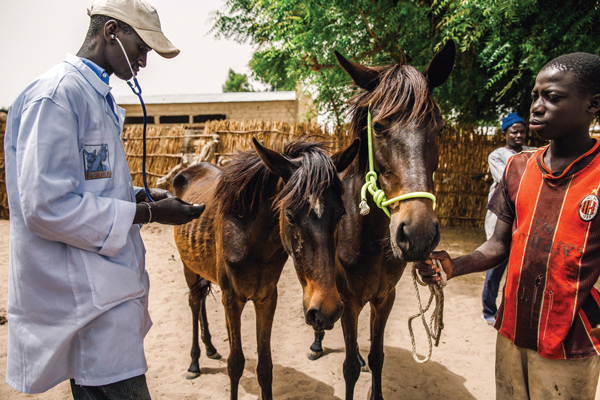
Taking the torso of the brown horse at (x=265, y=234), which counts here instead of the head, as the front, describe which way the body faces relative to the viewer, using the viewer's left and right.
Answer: facing the viewer and to the right of the viewer

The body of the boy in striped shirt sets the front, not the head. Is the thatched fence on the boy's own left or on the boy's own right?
on the boy's own right

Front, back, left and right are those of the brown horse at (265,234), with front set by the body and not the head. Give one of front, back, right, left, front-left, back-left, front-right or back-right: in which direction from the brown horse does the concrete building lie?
back-left

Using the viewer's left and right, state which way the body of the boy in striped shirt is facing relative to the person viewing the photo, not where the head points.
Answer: facing the viewer and to the left of the viewer

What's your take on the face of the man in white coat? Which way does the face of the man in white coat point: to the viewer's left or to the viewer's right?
to the viewer's right

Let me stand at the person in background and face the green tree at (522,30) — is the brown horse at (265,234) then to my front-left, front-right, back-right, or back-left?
back-left

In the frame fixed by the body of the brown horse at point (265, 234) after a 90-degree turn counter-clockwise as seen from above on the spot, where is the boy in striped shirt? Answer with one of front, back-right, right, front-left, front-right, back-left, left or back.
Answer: right

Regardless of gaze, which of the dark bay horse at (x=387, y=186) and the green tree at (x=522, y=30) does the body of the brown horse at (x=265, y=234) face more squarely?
the dark bay horse

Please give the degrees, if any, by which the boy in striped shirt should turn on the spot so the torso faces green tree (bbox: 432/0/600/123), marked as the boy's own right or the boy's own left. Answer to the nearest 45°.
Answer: approximately 135° to the boy's own right

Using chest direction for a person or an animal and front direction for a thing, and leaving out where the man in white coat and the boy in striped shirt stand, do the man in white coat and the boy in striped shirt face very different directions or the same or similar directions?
very different directions

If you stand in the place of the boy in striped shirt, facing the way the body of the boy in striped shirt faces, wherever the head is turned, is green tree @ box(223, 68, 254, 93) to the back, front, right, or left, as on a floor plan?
right

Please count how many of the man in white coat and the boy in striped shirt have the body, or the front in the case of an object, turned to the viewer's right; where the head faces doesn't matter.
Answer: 1

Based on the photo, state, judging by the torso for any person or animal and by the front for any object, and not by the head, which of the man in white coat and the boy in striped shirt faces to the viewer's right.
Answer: the man in white coat

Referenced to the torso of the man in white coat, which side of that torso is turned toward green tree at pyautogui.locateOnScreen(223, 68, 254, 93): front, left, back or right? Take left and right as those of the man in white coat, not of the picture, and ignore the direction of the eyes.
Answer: left

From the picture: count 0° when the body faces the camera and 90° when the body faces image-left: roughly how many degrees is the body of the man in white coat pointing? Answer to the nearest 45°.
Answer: approximately 270°
